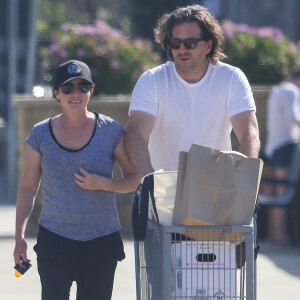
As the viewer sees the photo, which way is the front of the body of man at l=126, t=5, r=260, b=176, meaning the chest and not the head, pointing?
toward the camera

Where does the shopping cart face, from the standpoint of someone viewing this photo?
facing the viewer

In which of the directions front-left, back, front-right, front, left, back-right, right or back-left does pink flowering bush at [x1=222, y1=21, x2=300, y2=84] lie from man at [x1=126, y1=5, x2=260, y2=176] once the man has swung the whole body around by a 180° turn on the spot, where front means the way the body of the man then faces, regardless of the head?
front

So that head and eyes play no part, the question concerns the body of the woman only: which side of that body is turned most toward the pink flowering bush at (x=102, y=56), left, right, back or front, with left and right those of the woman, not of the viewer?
back

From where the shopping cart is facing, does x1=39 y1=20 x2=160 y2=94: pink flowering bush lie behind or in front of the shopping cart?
behind

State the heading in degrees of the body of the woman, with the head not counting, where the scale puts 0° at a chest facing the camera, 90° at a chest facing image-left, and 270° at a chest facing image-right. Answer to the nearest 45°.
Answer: approximately 0°

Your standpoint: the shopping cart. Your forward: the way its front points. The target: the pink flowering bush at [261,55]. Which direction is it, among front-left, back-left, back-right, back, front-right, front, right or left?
back
